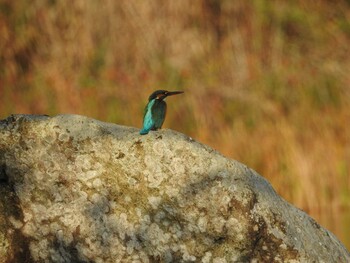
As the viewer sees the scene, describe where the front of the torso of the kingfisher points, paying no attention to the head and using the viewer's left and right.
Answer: facing away from the viewer and to the right of the viewer
